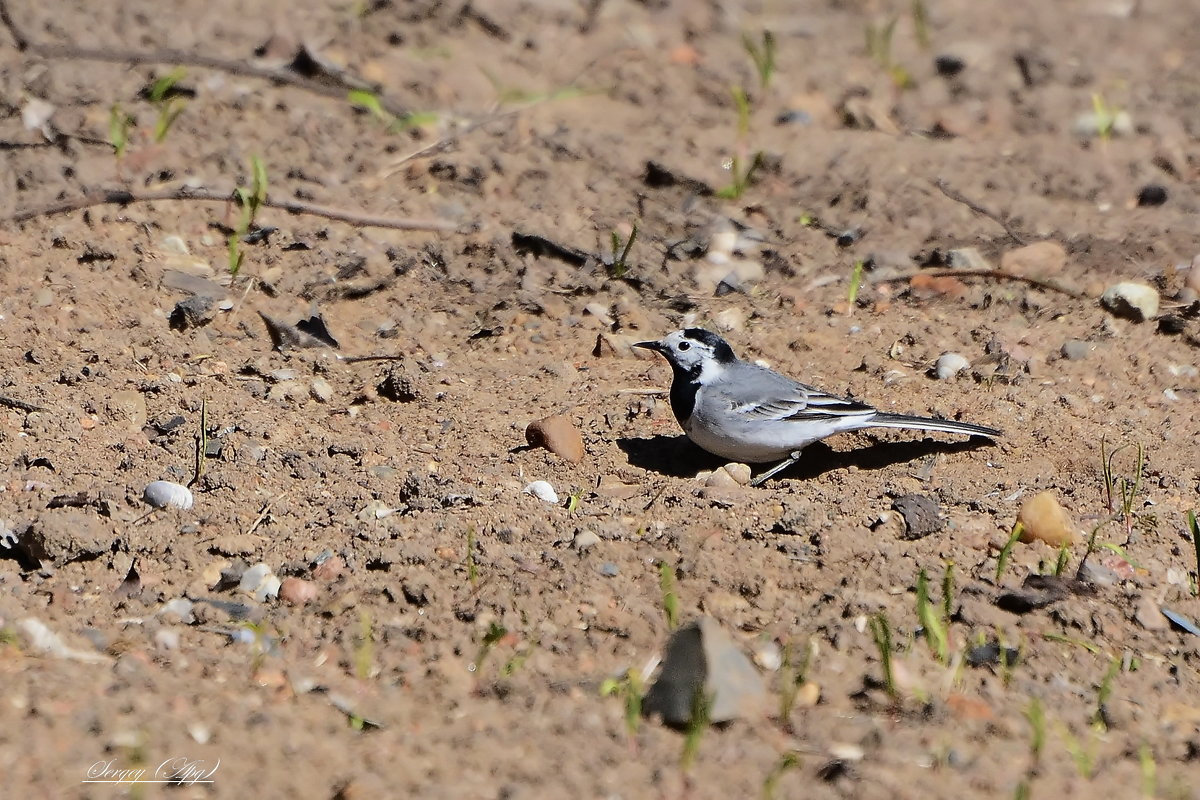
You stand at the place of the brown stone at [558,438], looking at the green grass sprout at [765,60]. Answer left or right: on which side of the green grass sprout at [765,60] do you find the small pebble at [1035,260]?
right

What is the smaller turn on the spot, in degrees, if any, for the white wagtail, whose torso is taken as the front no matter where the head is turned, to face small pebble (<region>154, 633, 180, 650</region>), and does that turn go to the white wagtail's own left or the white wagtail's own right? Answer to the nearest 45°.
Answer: approximately 45° to the white wagtail's own left

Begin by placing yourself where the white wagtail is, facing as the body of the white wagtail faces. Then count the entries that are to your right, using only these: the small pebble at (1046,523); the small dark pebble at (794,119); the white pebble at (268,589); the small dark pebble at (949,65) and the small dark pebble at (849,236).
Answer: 3

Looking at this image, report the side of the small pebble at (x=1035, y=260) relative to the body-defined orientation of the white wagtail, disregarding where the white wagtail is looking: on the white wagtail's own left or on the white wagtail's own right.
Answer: on the white wagtail's own right

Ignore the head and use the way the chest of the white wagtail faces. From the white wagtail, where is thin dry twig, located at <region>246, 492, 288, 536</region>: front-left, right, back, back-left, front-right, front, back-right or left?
front-left

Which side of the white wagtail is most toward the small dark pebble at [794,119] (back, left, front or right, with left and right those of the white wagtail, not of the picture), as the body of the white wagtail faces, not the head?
right

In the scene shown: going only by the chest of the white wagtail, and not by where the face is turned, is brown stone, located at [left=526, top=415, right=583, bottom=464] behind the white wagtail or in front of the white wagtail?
in front

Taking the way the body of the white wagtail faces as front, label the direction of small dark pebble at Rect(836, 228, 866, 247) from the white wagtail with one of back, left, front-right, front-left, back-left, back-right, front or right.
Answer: right

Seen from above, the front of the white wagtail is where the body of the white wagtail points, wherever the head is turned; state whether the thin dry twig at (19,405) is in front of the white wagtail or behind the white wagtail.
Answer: in front

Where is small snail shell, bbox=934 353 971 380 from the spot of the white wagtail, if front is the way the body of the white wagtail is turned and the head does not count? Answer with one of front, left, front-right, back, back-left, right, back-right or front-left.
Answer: back-right

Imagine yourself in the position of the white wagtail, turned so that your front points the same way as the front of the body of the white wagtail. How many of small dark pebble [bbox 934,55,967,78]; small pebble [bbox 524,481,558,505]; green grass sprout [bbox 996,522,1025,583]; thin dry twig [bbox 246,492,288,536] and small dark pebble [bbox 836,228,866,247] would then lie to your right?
2

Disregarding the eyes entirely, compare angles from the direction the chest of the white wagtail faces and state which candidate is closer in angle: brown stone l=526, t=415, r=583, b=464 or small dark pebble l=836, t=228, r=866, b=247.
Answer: the brown stone

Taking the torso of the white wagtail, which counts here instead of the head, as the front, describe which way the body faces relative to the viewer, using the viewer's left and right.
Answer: facing to the left of the viewer
